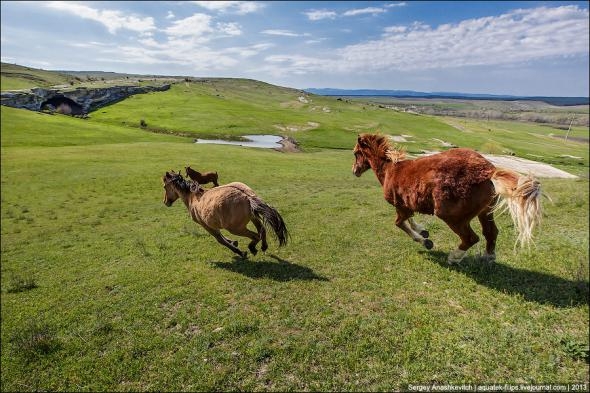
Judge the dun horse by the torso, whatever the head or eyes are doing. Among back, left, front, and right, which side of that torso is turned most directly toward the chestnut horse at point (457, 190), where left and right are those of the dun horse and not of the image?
back

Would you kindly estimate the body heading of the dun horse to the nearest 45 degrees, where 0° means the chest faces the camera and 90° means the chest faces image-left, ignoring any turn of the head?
approximately 135°
